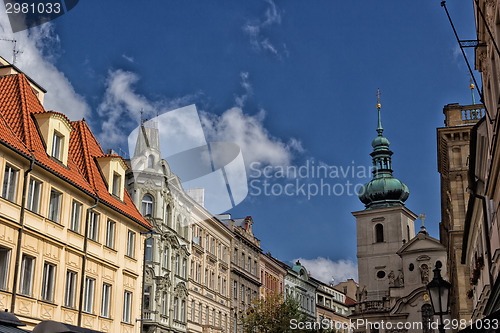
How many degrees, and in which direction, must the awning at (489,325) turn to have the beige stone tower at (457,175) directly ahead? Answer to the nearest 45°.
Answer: approximately 90° to its right

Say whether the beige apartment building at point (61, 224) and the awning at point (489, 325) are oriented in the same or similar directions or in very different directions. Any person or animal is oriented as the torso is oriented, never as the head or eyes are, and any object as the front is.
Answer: very different directions

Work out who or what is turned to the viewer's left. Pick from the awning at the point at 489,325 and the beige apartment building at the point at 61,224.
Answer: the awning

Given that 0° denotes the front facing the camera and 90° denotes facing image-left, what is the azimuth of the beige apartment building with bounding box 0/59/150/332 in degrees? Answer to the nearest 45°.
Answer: approximately 315°

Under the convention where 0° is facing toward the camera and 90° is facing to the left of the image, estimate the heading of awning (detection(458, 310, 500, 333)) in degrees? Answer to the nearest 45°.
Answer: approximately 90°

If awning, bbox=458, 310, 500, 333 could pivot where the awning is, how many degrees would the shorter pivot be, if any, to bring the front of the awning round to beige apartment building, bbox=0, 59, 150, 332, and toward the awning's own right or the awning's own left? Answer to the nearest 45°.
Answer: approximately 45° to the awning's own right

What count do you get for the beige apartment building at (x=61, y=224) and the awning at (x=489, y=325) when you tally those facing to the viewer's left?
1

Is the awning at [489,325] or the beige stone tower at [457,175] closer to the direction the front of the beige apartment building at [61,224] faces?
the awning
